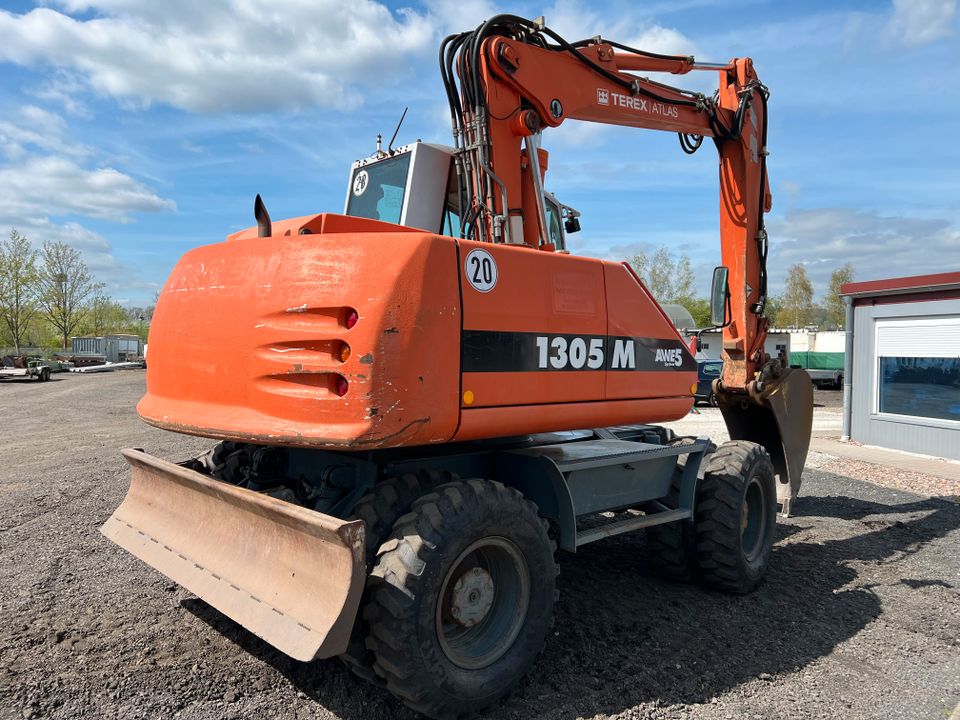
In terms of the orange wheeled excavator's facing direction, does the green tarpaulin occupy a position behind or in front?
in front

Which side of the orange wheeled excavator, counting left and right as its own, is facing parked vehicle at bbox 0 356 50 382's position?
left

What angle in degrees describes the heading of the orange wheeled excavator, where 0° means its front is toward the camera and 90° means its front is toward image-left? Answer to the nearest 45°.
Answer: approximately 225°

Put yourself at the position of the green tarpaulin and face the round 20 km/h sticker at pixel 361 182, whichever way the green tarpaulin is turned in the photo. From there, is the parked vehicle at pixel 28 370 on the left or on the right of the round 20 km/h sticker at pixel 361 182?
right

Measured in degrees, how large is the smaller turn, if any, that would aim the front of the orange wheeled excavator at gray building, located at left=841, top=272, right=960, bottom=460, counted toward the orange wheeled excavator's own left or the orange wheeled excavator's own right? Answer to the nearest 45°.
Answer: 0° — it already faces it

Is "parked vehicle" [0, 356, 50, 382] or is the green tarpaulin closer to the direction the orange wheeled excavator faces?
the green tarpaulin

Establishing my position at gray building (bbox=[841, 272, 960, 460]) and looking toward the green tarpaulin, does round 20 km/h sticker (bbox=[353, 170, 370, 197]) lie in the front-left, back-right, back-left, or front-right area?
back-left
